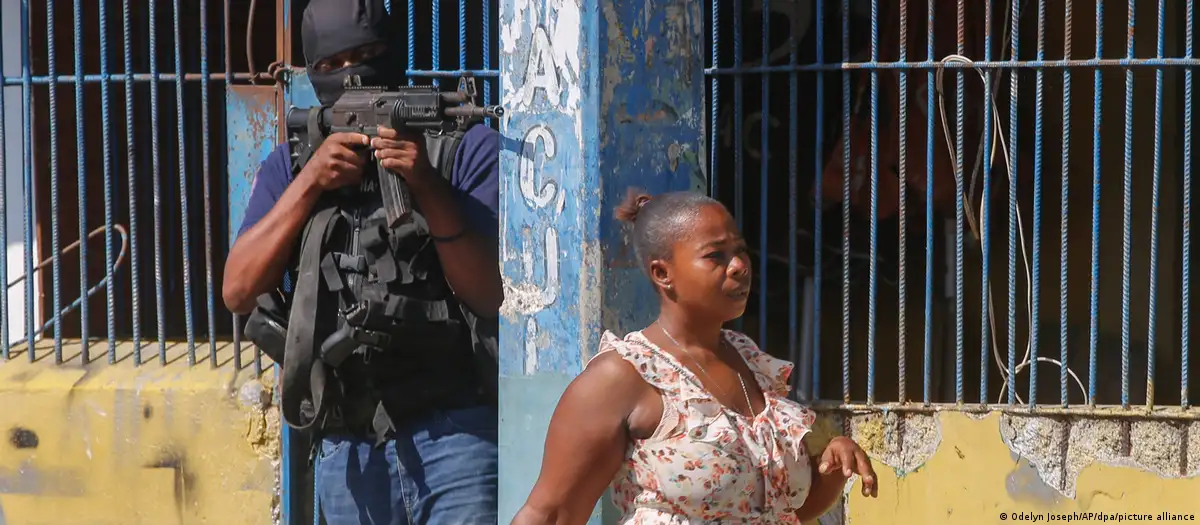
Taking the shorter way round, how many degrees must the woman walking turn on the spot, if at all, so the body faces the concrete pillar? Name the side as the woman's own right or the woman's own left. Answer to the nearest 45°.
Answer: approximately 135° to the woman's own left

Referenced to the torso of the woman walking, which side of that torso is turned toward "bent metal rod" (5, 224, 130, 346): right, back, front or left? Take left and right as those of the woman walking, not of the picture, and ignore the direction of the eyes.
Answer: back

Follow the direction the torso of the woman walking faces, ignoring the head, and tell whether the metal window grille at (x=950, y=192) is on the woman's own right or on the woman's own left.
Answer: on the woman's own left

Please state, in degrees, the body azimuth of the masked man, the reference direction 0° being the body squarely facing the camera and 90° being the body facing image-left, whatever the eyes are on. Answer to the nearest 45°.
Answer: approximately 0°

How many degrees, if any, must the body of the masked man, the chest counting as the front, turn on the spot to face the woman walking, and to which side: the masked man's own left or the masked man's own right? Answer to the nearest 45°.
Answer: approximately 45° to the masked man's own left

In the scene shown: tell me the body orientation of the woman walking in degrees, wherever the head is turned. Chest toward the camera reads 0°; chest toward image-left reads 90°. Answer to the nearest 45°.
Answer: approximately 315°

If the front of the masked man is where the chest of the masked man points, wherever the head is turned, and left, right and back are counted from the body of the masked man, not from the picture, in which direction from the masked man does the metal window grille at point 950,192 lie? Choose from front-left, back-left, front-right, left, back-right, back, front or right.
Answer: back-left

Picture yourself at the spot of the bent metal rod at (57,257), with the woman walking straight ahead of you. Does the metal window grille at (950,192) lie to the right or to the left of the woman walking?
left

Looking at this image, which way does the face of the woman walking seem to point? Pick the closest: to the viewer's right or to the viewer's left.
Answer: to the viewer's right

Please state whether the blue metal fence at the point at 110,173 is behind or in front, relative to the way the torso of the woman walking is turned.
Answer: behind
